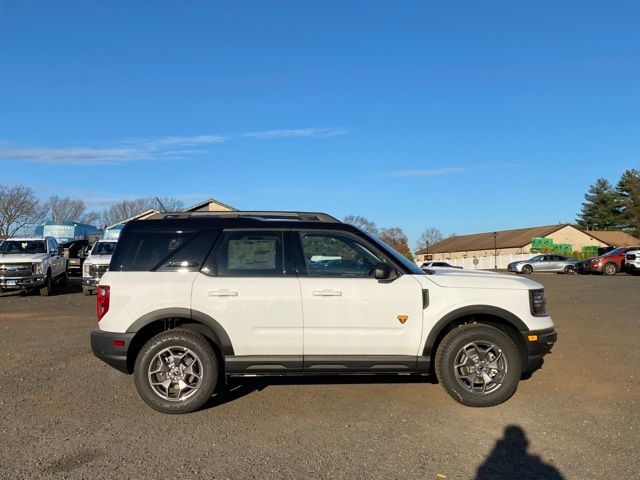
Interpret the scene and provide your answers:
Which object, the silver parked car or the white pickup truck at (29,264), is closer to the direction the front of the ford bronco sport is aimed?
the silver parked car

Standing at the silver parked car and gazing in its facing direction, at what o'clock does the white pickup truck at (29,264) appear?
The white pickup truck is roughly at 10 o'clock from the silver parked car.

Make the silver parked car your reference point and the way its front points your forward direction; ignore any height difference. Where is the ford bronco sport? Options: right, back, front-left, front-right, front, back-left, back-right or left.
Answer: left

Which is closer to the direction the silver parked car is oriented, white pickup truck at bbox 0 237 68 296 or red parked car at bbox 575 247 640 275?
the white pickup truck

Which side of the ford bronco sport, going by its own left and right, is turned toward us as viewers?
right

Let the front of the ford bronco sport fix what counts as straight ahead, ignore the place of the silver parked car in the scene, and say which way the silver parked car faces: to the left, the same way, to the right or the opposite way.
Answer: the opposite way

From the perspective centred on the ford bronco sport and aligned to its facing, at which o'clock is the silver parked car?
The silver parked car is roughly at 10 o'clock from the ford bronco sport.

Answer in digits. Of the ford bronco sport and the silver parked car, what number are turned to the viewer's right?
1

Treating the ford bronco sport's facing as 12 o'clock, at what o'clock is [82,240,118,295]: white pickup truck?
The white pickup truck is roughly at 8 o'clock from the ford bronco sport.

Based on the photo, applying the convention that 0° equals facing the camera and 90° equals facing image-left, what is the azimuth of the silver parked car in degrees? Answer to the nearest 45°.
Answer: approximately 90°

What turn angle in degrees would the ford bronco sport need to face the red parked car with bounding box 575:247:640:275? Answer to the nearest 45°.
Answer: approximately 45° to its left

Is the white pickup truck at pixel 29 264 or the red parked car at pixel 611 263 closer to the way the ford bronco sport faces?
the red parked car

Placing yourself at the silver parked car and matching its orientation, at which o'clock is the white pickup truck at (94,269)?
The white pickup truck is roughly at 10 o'clock from the silver parked car.

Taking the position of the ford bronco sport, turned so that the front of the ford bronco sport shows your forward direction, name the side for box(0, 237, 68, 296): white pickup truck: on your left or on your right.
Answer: on your left
